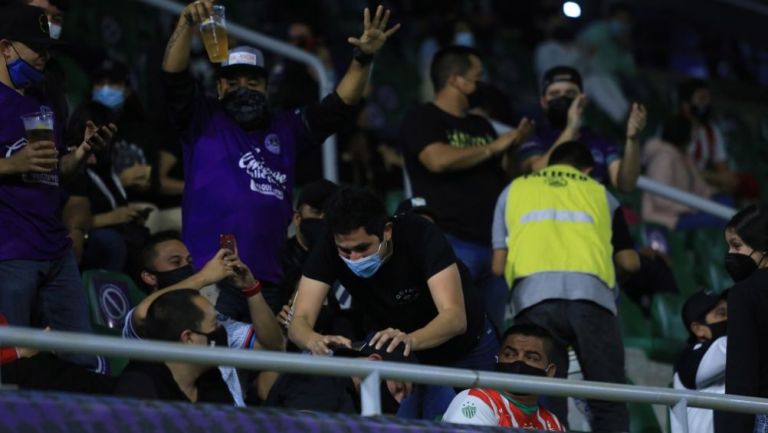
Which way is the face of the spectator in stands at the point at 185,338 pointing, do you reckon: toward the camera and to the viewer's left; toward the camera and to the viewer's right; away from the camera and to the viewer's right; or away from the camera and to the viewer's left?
away from the camera and to the viewer's right

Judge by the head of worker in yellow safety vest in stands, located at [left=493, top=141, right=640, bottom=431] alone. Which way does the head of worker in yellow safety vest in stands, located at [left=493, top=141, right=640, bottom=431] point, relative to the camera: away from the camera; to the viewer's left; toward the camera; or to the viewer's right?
away from the camera

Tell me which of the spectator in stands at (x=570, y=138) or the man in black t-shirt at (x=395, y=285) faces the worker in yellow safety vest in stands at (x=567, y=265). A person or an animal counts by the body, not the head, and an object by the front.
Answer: the spectator in stands at (x=570, y=138)

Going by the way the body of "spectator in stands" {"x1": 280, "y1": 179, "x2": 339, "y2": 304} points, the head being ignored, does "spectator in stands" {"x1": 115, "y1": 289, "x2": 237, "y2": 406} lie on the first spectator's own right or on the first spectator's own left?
on the first spectator's own right

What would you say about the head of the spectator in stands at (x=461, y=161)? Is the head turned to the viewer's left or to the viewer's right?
to the viewer's right

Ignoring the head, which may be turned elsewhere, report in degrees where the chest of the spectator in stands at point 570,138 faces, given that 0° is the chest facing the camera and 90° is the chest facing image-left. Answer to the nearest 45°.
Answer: approximately 0°

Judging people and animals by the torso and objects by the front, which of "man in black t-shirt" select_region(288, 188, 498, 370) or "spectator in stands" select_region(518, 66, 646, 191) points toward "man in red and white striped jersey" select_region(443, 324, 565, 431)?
the spectator in stands
